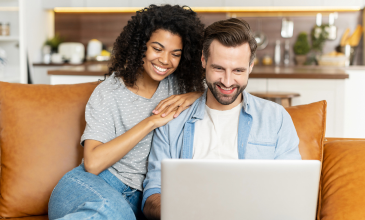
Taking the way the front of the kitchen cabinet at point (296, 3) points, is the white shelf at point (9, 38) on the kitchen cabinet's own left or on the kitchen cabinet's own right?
on the kitchen cabinet's own right

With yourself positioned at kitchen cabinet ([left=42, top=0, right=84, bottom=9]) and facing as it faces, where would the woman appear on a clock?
The woman is roughly at 12 o'clock from the kitchen cabinet.

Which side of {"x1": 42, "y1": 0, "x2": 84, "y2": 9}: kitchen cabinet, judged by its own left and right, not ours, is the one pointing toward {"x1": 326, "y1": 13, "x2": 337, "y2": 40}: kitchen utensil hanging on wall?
left

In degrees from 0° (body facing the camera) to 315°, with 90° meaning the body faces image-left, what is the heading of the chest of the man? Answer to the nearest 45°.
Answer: approximately 0°

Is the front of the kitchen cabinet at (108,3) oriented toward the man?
yes

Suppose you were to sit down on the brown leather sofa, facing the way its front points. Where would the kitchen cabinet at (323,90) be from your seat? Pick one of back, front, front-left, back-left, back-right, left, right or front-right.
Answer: back-left

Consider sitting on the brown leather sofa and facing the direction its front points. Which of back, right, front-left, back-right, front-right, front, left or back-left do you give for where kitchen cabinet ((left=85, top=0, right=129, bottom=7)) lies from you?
back

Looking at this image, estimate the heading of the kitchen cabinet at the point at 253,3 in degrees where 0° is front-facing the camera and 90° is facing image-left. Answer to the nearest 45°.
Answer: approximately 0°
